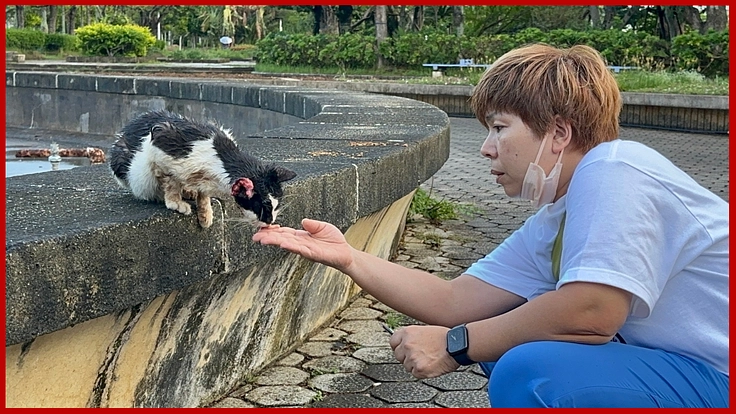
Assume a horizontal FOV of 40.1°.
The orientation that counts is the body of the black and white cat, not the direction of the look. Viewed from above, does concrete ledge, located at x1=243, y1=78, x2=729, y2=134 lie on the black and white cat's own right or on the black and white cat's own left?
on the black and white cat's own left

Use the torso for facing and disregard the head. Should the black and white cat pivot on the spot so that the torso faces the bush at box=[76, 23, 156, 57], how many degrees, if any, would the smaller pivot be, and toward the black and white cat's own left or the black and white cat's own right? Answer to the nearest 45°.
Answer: approximately 135° to the black and white cat's own left

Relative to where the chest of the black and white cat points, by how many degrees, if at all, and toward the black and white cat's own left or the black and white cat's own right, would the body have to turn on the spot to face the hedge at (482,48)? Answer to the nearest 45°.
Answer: approximately 135° to the black and white cat's own left

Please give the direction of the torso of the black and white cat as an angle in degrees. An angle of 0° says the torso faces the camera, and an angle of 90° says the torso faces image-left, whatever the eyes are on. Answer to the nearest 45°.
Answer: approximately 315°

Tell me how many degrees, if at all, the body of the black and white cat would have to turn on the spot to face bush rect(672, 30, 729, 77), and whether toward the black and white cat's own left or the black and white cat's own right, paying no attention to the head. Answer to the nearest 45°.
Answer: approximately 90° to the black and white cat's own left

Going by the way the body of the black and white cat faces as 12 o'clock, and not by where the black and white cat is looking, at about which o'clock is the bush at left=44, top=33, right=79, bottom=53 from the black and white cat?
The bush is roughly at 7 o'clock from the black and white cat.

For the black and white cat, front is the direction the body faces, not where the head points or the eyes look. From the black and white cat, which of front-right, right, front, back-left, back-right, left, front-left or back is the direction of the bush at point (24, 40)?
back-left
